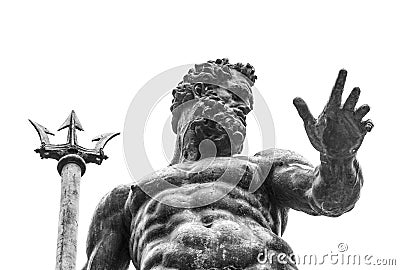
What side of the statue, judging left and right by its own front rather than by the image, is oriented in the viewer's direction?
front
